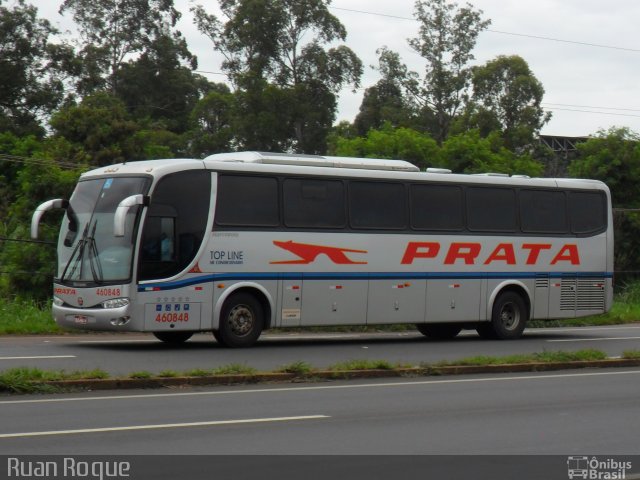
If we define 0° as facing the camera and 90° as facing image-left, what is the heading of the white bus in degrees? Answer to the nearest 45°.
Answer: approximately 45°
